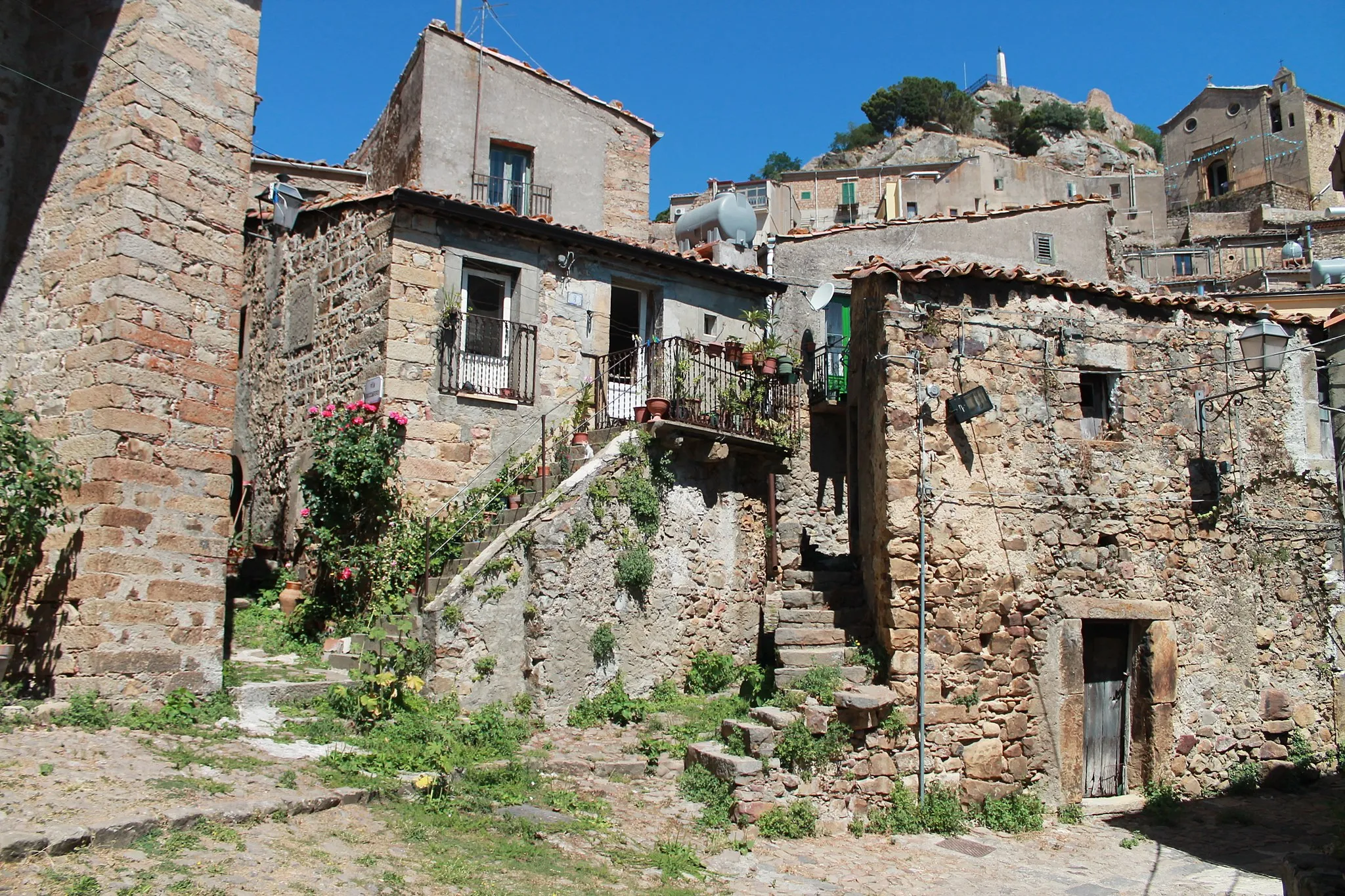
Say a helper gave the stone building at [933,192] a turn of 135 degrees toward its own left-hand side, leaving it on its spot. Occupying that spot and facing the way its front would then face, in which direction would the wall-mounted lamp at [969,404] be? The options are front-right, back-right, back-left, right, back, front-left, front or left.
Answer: back-right

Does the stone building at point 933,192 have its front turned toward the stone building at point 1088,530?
yes

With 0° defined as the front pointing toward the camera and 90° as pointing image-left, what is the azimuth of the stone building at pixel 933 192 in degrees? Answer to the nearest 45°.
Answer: approximately 0°

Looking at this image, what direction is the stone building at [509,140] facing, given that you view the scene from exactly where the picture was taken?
facing the viewer and to the right of the viewer

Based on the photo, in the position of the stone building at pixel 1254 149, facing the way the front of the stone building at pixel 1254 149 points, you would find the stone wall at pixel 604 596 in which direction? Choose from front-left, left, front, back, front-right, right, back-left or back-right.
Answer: front-left

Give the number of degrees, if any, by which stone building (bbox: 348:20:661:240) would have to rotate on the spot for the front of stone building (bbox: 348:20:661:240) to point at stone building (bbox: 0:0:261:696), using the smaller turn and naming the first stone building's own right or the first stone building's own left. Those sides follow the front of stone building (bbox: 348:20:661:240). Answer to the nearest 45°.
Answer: approximately 45° to the first stone building's own right

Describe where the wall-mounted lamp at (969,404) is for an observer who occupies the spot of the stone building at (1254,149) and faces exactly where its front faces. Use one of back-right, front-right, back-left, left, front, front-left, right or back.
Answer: front-left

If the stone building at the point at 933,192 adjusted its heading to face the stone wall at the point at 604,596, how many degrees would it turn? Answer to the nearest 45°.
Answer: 0° — it already faces it

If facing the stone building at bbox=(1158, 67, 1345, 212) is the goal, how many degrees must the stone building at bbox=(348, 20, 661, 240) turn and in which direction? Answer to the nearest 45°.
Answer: approximately 90° to its left

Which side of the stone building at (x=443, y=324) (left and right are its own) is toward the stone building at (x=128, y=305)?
right

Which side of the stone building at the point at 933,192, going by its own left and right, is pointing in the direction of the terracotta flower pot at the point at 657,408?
front

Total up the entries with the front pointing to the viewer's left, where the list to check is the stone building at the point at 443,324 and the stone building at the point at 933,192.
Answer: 0
